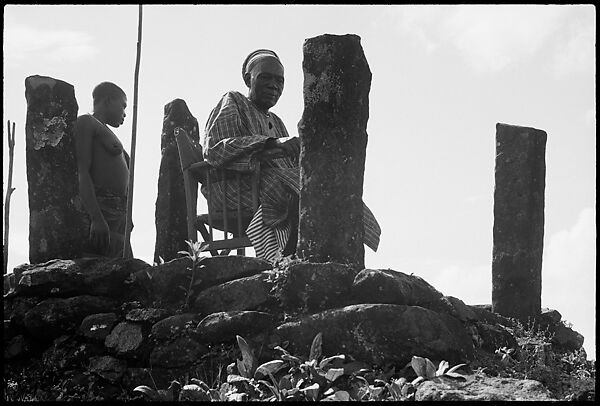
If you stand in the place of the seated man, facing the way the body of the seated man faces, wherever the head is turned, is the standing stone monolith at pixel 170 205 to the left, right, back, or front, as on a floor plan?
back

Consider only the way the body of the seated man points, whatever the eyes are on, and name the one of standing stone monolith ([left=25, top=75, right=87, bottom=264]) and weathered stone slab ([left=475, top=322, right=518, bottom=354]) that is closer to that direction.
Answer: the weathered stone slab

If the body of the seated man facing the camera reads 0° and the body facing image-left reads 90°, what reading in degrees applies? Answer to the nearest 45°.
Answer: approximately 315°

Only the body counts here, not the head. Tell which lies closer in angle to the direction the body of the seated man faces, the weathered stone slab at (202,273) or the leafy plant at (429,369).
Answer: the leafy plant

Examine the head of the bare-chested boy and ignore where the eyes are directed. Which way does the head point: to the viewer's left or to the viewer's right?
to the viewer's right

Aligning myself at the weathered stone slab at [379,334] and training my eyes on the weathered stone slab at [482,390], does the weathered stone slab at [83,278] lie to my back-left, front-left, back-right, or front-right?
back-right

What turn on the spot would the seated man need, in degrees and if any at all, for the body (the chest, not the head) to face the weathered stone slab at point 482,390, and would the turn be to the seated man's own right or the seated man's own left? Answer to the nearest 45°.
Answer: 0° — they already face it

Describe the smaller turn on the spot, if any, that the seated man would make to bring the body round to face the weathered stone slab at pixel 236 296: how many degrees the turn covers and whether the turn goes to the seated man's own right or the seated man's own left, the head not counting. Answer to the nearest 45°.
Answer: approximately 45° to the seated man's own right

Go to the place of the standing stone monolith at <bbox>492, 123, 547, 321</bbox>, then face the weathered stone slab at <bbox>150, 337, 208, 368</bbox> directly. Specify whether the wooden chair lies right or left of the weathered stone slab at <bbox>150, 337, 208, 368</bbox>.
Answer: right
